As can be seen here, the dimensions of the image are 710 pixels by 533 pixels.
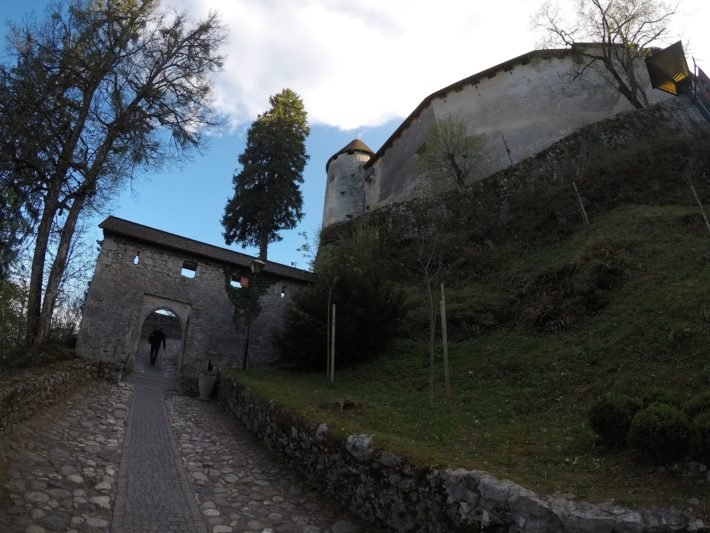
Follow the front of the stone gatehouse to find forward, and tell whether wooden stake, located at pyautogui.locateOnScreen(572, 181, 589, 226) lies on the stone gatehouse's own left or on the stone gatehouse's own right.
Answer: on the stone gatehouse's own left

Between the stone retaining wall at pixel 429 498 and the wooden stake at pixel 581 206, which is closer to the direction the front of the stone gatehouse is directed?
the stone retaining wall

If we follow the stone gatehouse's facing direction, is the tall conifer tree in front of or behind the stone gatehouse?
behind

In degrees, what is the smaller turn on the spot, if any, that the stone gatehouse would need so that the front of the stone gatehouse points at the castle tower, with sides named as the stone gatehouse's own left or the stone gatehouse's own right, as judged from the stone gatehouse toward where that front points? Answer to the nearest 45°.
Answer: approximately 135° to the stone gatehouse's own left

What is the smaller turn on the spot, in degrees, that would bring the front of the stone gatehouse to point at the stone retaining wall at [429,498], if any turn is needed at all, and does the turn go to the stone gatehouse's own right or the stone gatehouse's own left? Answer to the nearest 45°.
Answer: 0° — it already faces it

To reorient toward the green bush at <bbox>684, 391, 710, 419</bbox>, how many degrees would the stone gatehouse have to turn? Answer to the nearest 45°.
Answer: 0° — it already faces it

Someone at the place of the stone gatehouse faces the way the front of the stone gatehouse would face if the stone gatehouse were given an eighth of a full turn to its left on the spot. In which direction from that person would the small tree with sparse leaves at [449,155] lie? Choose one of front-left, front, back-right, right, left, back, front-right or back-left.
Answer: front-left

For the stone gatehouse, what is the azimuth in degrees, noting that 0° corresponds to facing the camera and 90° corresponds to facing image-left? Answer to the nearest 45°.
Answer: approximately 0°

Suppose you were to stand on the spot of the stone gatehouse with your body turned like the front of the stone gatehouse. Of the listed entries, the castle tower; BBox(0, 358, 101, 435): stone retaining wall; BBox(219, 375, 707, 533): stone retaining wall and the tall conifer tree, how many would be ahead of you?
2

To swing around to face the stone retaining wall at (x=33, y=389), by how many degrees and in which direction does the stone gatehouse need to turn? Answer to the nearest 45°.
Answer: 0° — it already faces it
